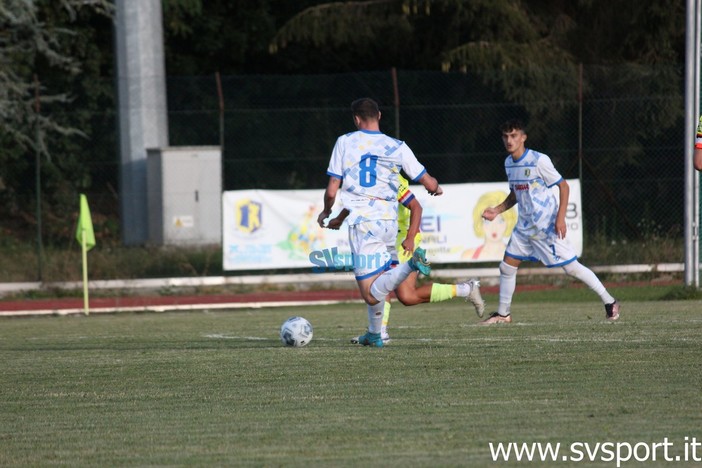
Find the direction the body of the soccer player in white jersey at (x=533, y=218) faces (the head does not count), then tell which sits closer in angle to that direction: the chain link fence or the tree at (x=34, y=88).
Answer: the tree

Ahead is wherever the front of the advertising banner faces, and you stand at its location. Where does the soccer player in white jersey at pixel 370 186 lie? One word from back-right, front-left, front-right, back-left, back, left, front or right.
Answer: front

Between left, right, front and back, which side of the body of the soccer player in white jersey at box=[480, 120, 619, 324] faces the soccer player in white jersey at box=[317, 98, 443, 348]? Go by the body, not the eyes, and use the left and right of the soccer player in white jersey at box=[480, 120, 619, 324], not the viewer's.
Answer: front

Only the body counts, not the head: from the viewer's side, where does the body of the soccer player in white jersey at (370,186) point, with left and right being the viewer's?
facing away from the viewer and to the left of the viewer

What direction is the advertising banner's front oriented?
toward the camera

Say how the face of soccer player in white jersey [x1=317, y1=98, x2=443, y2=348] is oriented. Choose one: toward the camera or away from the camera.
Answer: away from the camera

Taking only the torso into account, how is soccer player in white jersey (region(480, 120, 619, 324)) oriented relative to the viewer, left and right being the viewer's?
facing the viewer and to the left of the viewer

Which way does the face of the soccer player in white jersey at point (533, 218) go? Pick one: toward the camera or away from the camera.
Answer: toward the camera

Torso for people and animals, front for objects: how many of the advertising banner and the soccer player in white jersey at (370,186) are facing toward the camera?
1
